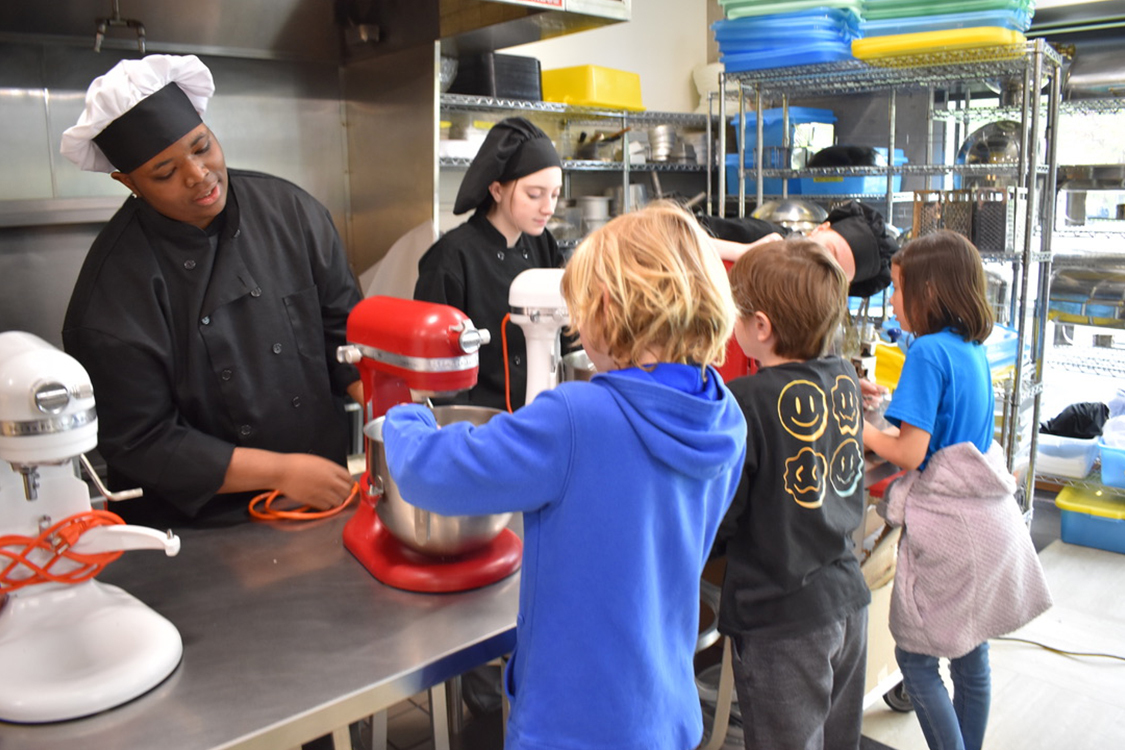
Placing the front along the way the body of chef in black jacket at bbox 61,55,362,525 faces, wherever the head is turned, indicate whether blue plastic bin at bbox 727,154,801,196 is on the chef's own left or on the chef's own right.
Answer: on the chef's own left

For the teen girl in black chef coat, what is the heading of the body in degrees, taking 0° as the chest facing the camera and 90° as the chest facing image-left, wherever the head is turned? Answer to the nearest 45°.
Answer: approximately 315°

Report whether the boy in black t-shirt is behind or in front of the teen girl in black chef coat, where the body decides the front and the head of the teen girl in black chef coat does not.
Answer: in front

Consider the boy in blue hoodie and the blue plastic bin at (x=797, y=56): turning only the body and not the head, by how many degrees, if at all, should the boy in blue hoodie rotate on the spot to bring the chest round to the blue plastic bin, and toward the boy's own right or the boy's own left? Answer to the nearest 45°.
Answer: approximately 45° to the boy's own right

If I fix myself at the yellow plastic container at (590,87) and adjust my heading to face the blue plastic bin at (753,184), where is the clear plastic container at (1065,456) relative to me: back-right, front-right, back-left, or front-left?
front-right

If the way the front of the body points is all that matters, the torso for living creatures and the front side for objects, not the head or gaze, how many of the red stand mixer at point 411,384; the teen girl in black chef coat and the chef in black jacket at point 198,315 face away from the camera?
0

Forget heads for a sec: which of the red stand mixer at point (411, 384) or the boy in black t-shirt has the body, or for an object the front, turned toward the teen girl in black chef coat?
the boy in black t-shirt

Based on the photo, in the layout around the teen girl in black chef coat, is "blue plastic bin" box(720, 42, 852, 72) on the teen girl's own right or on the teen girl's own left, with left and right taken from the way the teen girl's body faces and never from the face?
on the teen girl's own left

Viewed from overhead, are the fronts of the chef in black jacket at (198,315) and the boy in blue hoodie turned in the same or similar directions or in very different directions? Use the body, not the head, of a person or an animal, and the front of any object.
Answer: very different directions

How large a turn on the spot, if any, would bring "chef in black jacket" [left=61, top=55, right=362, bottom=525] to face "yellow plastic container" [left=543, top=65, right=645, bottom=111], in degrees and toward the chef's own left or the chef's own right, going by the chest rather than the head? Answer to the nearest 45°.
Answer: approximately 90° to the chef's own left

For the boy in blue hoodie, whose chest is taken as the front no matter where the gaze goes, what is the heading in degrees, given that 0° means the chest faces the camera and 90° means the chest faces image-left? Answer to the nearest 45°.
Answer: approximately 135°

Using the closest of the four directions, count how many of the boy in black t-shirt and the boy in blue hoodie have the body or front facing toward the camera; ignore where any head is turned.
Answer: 0

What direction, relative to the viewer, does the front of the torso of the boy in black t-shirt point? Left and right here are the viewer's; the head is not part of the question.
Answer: facing away from the viewer and to the left of the viewer

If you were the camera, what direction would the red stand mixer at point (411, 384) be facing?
facing the viewer and to the right of the viewer
